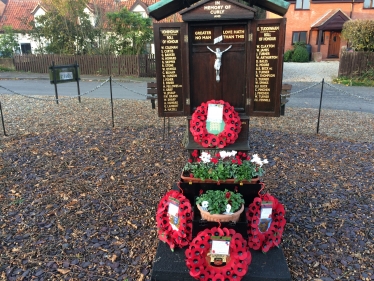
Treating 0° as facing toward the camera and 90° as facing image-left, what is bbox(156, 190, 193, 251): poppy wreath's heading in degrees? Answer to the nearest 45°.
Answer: approximately 45°

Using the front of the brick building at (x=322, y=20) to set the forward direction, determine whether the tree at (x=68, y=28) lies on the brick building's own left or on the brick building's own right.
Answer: on the brick building's own right

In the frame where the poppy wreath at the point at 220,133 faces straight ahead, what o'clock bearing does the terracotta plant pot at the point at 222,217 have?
The terracotta plant pot is roughly at 12 o'clock from the poppy wreath.

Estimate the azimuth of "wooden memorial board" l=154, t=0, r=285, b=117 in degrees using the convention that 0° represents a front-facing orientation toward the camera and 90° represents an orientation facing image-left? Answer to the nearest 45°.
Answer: approximately 0°

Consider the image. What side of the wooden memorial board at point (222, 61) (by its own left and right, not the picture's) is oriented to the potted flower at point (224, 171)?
front

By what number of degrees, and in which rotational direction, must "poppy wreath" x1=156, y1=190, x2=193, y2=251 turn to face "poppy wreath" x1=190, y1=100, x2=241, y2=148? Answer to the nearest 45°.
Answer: approximately 180°

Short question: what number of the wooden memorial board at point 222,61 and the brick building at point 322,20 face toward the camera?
2

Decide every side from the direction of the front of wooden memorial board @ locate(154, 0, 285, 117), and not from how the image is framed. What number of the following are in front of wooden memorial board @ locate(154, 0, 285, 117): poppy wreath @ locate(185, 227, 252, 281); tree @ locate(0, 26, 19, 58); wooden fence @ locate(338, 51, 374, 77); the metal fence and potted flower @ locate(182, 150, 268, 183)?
2
